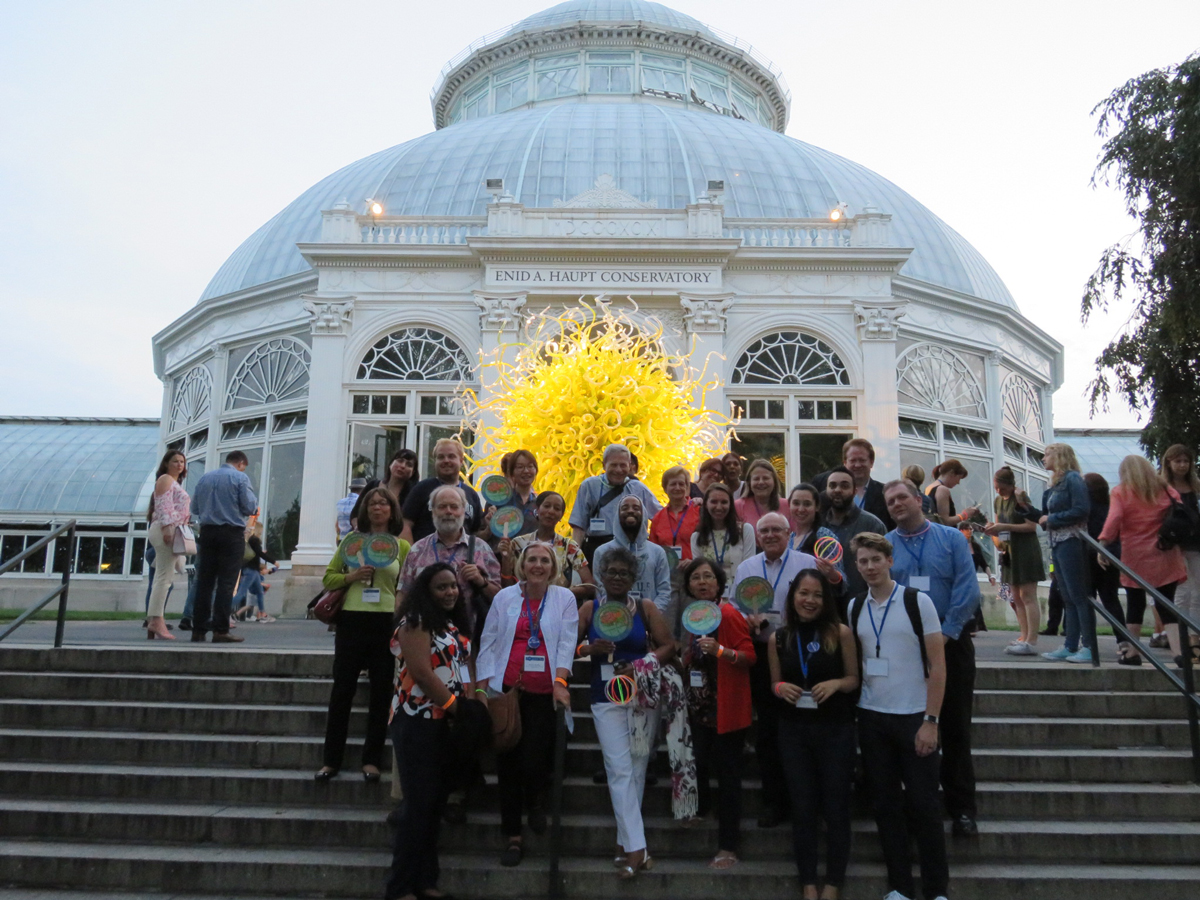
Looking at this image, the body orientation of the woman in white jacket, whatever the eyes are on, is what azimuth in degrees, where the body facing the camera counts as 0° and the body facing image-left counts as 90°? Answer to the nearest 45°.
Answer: approximately 0°

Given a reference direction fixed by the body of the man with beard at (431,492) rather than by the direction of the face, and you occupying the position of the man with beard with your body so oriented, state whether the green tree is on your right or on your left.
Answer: on your left

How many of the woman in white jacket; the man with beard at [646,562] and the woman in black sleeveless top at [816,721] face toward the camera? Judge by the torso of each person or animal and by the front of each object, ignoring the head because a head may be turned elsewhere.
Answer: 3

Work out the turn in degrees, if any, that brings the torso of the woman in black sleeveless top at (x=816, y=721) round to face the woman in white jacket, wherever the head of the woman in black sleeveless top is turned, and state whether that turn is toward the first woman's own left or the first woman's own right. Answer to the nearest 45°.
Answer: approximately 90° to the first woman's own right

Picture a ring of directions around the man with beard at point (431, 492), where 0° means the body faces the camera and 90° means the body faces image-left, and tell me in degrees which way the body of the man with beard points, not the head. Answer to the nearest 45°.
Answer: approximately 0°

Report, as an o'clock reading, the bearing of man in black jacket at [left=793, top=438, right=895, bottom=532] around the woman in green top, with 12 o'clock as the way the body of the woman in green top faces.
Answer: The man in black jacket is roughly at 9 o'clock from the woman in green top.

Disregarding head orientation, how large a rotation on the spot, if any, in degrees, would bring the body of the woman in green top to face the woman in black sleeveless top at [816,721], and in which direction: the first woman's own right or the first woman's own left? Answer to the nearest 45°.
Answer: approximately 45° to the first woman's own left

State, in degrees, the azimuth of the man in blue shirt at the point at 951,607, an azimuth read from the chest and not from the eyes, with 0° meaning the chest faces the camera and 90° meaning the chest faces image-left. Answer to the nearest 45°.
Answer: approximately 45°
